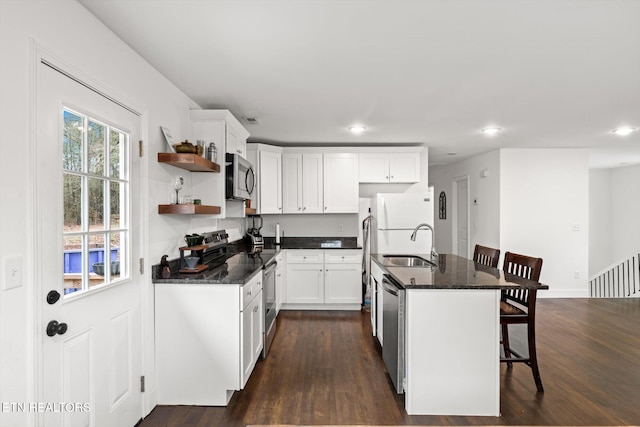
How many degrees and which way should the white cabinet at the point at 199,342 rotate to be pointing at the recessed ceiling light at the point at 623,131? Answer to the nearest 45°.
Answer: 0° — it already faces it

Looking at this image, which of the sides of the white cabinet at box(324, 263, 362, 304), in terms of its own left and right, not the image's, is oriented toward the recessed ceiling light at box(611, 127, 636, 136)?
left

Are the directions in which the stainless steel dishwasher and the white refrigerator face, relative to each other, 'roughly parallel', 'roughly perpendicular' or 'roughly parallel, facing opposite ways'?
roughly perpendicular

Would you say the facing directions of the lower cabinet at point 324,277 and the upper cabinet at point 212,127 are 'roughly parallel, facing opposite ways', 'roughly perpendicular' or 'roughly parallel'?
roughly perpendicular

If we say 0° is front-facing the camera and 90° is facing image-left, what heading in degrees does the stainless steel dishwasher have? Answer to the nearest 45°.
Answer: approximately 90°

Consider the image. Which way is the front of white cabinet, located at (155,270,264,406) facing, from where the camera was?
facing to the right of the viewer

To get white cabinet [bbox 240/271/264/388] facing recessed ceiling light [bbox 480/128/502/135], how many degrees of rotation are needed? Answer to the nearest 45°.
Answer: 0° — it already faces it

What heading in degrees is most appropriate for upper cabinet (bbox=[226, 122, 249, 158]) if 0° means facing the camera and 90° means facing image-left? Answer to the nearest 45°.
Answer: approximately 270°

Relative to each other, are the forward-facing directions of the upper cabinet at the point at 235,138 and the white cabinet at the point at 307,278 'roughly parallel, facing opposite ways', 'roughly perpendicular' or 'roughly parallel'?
roughly perpendicular

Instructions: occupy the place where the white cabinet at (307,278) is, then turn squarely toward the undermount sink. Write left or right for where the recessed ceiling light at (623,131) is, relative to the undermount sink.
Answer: left
